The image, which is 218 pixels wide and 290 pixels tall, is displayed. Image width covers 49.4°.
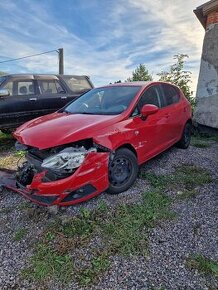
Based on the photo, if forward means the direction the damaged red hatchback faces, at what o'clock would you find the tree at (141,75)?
The tree is roughly at 5 o'clock from the damaged red hatchback.

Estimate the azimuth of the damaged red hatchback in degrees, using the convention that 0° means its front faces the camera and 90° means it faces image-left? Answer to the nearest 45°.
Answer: approximately 45°

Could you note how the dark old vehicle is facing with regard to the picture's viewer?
facing to the left of the viewer

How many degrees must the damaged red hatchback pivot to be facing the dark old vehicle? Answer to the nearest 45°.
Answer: approximately 90° to its right

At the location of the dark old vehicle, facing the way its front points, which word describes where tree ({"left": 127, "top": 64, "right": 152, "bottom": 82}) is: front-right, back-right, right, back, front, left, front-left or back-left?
back-right

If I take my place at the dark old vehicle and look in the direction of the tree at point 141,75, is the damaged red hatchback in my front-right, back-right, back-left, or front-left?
back-right
